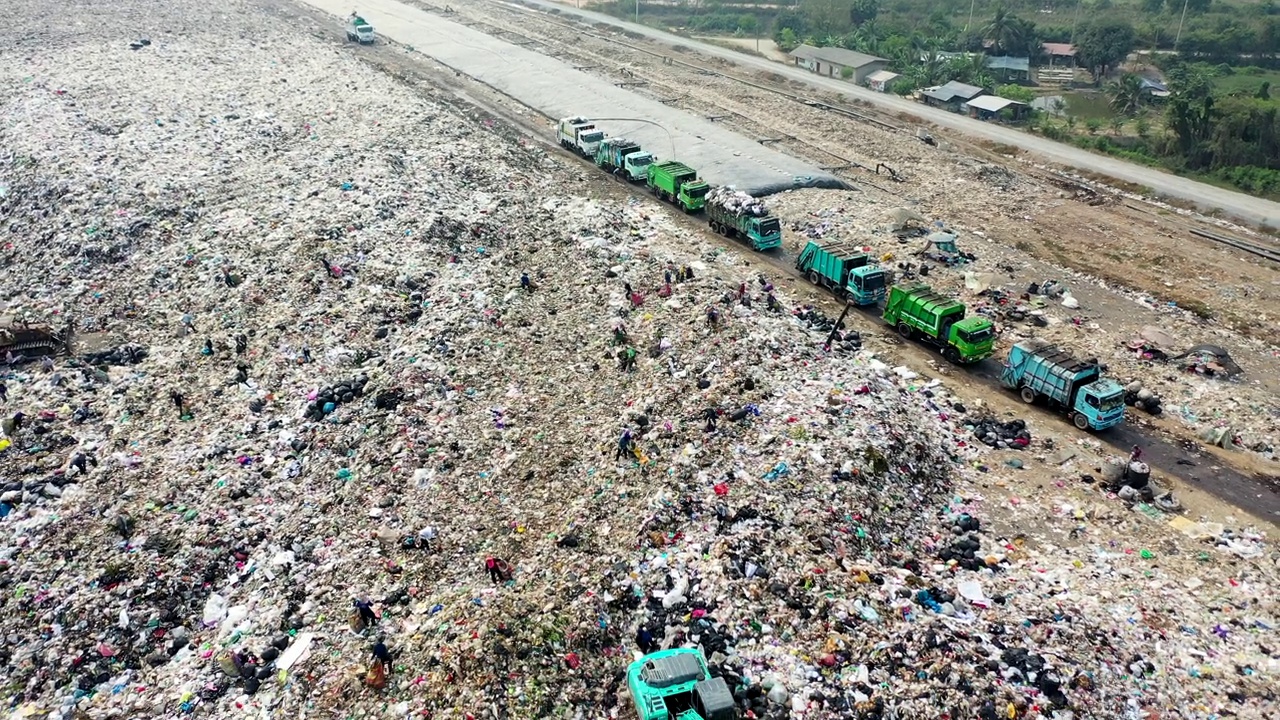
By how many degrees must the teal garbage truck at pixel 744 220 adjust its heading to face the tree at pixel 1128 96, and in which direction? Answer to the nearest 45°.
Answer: approximately 90° to its left

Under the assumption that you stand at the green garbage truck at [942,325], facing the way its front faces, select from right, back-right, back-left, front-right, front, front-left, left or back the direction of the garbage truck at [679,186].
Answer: back

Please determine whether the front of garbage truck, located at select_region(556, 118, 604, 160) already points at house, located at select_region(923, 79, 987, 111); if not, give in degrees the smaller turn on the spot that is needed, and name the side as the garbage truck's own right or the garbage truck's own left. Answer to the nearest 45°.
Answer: approximately 90° to the garbage truck's own left

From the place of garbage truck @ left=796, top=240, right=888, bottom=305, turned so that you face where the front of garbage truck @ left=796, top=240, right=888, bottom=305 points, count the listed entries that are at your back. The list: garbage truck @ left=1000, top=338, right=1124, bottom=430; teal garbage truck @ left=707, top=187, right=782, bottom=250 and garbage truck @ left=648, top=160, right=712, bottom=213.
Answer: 2

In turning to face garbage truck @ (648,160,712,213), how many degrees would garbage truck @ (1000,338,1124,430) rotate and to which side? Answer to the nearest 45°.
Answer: approximately 180°

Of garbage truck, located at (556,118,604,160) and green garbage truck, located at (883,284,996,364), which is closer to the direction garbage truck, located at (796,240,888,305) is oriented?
the green garbage truck

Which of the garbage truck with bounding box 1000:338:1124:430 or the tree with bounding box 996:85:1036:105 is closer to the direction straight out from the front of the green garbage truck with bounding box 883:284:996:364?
the garbage truck

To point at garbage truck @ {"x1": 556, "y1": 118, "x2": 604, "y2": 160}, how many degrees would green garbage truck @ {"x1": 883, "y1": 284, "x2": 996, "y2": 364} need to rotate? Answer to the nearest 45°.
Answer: approximately 180°

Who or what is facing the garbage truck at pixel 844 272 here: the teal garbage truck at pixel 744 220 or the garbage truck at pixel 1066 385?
the teal garbage truck
